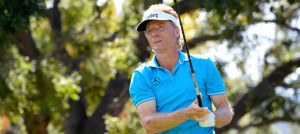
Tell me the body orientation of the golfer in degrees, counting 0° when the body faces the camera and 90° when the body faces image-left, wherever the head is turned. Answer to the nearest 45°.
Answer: approximately 0°

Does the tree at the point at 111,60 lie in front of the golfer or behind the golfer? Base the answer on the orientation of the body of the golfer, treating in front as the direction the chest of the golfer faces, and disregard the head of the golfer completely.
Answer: behind
